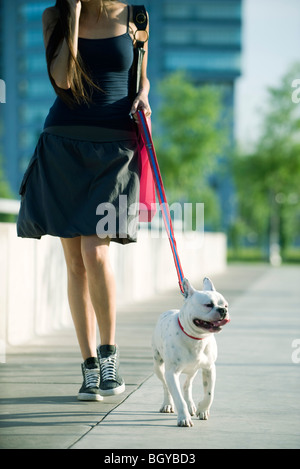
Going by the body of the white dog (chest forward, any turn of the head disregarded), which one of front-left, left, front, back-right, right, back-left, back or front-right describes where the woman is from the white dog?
back

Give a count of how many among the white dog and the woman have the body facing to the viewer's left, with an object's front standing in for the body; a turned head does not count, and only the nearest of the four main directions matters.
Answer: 0

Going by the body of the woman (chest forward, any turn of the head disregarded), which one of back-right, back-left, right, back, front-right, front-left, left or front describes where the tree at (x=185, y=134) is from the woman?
back

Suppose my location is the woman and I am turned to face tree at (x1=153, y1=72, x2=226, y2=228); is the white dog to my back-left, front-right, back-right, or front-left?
back-right

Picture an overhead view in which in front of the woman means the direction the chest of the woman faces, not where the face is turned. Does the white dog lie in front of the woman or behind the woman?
in front

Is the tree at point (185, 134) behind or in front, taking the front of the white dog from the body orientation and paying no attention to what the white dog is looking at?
behind

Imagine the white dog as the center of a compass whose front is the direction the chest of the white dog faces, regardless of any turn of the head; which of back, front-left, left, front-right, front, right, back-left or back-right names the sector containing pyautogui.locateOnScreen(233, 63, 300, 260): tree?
back-left

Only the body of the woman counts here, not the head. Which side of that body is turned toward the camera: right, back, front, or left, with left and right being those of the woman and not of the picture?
front

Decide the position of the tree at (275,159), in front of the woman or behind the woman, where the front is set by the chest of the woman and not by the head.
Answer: behind
